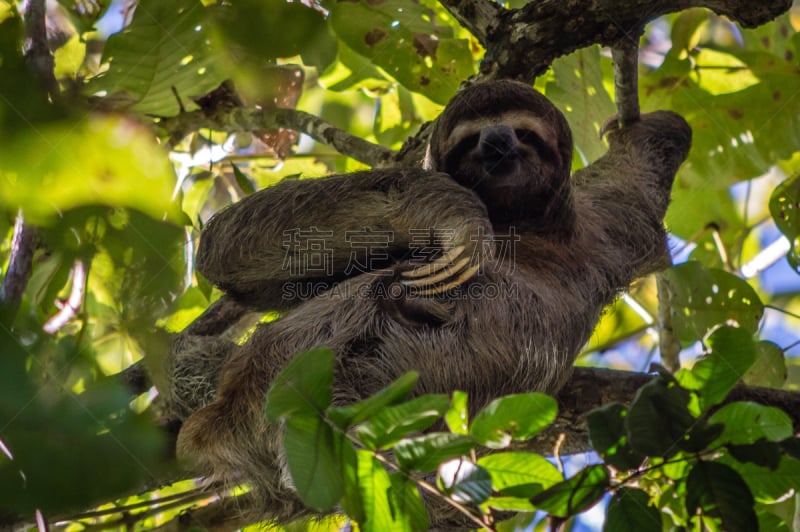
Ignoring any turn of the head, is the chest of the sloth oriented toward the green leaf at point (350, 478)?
yes

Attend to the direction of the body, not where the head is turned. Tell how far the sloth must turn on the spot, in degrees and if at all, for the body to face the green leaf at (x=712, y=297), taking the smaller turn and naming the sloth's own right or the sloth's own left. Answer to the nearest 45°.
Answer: approximately 135° to the sloth's own left

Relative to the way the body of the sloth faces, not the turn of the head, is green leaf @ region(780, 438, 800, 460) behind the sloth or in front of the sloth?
in front

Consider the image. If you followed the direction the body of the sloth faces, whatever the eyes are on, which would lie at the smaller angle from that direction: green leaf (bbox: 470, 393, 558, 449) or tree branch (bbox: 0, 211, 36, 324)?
the green leaf

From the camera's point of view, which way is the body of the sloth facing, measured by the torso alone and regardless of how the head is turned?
toward the camera

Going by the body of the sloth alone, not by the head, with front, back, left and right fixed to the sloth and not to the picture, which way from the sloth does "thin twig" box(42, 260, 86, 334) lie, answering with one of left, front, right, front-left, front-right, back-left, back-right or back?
front-right

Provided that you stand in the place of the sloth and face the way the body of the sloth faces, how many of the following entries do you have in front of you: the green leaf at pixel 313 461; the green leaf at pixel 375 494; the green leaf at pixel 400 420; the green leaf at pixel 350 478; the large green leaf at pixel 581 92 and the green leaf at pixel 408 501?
5

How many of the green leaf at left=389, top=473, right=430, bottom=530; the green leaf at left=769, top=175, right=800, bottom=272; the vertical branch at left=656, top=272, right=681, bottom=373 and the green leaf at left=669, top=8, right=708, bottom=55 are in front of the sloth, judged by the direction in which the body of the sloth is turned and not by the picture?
1

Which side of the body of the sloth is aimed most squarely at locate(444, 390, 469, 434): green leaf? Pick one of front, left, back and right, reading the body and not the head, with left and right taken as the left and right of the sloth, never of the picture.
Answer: front

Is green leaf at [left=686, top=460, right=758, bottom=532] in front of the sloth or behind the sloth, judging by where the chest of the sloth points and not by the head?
in front

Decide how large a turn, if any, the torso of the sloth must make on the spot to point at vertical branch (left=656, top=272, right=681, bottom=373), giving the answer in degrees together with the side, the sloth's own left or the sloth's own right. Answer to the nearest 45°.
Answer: approximately 135° to the sloth's own left

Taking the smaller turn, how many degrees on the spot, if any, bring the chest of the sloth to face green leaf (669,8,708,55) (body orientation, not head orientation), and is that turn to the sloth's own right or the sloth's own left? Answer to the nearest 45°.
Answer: approximately 135° to the sloth's own left

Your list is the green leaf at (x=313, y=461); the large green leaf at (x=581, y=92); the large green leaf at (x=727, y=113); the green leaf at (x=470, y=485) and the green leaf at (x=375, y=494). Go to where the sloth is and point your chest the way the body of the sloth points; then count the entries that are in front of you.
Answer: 3

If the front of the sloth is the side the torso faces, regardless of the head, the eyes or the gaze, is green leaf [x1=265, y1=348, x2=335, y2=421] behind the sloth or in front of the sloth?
in front
